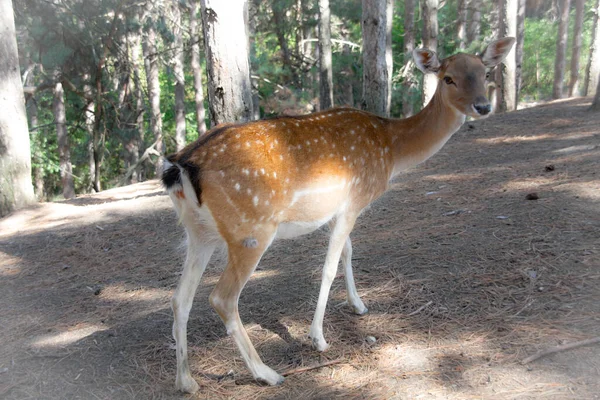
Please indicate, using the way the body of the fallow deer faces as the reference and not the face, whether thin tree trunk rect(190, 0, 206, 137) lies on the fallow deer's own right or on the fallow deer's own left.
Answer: on the fallow deer's own left

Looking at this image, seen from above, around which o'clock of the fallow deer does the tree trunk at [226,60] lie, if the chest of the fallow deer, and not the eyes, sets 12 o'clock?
The tree trunk is roughly at 10 o'clock from the fallow deer.

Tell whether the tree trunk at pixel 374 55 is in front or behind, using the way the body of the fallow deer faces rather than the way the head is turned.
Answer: in front

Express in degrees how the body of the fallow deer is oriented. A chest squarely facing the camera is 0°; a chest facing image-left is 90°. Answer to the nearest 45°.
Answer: approximately 225°

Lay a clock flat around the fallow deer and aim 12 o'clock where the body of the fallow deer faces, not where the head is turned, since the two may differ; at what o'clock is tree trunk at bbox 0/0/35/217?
The tree trunk is roughly at 9 o'clock from the fallow deer.

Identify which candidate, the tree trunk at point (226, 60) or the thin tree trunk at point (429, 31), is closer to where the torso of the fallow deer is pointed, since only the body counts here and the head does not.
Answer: the thin tree trunk

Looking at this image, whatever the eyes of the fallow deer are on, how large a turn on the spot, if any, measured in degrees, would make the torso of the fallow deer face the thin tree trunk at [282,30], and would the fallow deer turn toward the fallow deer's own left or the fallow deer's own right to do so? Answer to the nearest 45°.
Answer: approximately 45° to the fallow deer's own left

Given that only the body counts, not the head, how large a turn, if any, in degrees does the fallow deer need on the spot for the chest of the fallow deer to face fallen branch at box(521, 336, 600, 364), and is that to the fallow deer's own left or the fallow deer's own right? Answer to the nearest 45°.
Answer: approximately 45° to the fallow deer's own right

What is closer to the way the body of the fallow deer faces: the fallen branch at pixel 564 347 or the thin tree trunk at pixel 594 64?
the thin tree trunk

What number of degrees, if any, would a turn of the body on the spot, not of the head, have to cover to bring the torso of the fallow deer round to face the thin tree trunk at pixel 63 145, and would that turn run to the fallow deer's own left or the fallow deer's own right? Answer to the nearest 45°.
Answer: approximately 90° to the fallow deer's own left

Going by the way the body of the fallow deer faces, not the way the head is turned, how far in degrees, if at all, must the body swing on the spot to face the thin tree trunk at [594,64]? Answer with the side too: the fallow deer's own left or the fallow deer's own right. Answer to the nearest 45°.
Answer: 0° — it already faces it

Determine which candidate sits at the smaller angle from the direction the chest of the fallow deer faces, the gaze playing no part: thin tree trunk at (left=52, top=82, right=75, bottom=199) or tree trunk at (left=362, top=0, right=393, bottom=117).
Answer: the tree trunk

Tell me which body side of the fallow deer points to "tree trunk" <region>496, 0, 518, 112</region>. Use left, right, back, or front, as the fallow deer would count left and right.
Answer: front

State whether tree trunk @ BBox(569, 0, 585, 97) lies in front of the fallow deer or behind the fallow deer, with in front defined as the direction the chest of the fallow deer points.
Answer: in front

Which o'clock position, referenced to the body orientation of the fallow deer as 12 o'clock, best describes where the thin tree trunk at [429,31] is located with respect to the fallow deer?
The thin tree trunk is roughly at 11 o'clock from the fallow deer.
